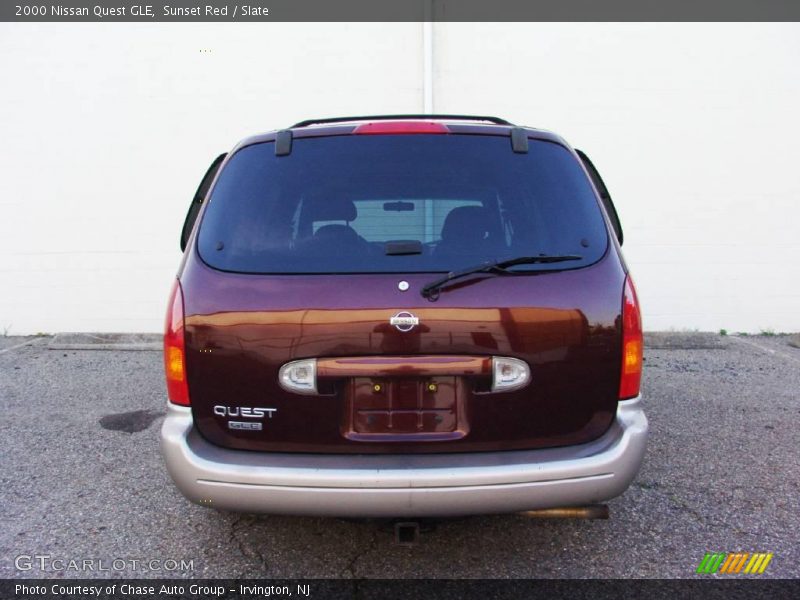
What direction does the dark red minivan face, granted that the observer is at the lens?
facing away from the viewer
